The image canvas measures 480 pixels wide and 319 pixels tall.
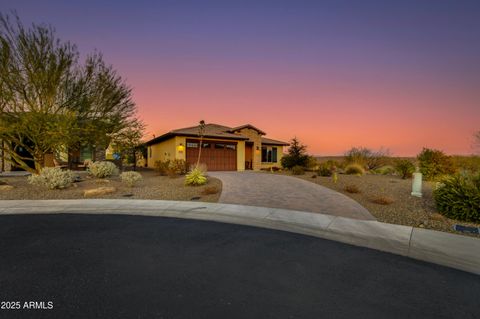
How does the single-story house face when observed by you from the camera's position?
facing the viewer and to the right of the viewer

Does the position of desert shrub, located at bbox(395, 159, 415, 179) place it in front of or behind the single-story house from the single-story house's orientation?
in front

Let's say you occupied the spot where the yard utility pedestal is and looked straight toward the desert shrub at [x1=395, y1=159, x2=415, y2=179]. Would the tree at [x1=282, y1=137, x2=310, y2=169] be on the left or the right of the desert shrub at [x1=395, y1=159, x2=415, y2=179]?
left

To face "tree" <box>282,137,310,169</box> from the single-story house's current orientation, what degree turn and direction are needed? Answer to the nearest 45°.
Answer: approximately 45° to its left

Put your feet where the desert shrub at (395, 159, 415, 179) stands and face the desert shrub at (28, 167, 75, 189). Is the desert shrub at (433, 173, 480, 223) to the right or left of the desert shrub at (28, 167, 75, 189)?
left

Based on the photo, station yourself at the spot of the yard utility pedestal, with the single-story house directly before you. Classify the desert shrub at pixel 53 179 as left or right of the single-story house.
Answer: left

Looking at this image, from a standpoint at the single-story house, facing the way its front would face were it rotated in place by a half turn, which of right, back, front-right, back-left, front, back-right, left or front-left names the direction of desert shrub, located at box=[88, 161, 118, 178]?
left

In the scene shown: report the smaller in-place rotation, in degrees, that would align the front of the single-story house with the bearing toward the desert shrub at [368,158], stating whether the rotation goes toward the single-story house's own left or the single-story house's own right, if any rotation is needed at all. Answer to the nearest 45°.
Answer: approximately 45° to the single-story house's own left
